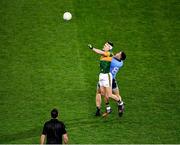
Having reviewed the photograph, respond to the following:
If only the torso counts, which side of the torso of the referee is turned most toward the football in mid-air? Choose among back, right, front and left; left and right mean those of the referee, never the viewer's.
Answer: front

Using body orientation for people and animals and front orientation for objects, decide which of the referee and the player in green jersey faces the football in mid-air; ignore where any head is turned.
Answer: the referee

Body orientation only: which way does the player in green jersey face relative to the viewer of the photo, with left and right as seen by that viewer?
facing the viewer and to the left of the viewer

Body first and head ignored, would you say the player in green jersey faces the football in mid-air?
no

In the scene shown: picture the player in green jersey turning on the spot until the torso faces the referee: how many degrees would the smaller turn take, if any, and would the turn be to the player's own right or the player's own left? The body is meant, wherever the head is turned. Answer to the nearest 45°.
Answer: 0° — they already face them

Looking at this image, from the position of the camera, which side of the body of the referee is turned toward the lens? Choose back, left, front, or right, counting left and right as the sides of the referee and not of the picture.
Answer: back

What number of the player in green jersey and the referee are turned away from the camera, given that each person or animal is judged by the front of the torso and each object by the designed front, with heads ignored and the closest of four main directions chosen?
1

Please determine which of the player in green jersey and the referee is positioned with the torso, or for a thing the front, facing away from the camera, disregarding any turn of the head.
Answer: the referee
